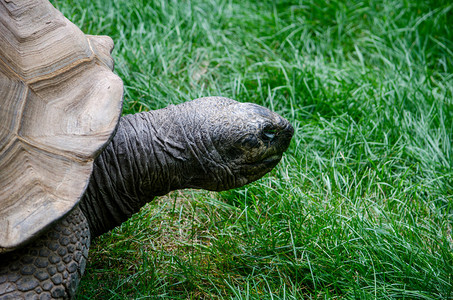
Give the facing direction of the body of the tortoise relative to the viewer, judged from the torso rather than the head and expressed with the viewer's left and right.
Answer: facing to the right of the viewer
